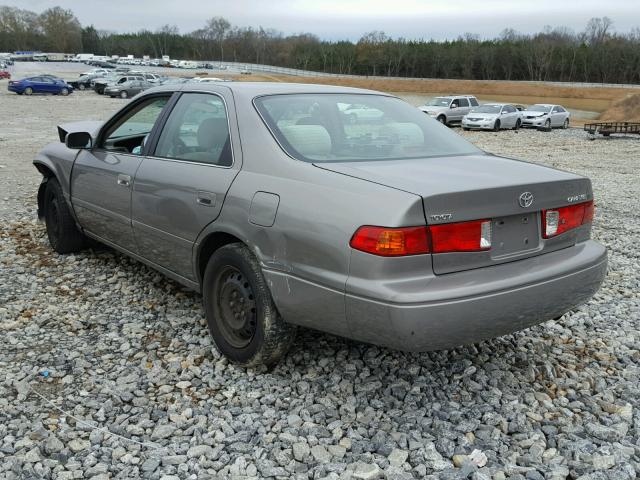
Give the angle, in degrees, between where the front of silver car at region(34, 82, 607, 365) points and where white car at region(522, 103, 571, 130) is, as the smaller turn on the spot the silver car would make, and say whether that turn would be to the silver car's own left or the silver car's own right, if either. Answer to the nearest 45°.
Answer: approximately 45° to the silver car's own right

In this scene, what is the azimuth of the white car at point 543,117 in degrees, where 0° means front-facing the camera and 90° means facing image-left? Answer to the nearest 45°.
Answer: approximately 45°

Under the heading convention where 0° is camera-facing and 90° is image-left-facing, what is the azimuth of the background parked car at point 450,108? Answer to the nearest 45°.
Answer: approximately 45°

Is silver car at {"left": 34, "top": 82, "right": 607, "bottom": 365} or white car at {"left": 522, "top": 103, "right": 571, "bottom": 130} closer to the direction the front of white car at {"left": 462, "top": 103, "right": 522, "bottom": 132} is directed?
the silver car

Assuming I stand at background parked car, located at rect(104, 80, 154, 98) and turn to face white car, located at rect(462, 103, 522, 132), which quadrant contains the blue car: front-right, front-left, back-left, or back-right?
back-right

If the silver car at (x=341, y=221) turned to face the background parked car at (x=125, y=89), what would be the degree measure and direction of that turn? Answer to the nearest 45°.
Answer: approximately 45° to its right

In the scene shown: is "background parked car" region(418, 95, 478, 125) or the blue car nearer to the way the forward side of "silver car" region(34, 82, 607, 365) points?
the blue car

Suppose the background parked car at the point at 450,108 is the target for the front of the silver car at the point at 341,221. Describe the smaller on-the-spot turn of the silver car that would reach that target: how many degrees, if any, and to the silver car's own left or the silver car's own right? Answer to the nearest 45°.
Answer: approximately 45° to the silver car's own right

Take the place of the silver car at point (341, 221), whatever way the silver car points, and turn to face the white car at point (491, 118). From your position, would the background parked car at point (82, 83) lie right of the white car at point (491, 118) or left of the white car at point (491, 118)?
left

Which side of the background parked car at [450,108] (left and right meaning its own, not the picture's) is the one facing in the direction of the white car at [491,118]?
left

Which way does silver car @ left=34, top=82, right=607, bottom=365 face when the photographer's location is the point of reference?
facing away from the viewer and to the left of the viewer
